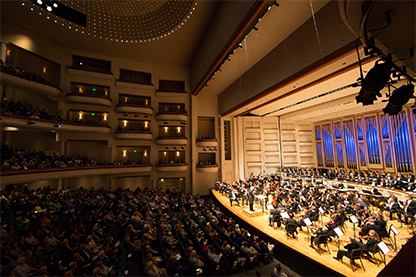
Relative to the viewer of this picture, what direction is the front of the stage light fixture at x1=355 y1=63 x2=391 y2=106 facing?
facing away from the viewer and to the left of the viewer

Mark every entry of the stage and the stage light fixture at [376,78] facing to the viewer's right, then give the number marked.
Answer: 0

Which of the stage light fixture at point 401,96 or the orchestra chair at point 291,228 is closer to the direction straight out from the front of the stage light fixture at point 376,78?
the orchestra chair

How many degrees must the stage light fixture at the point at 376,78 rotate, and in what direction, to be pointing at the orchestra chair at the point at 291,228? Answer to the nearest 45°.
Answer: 0° — it already faces it

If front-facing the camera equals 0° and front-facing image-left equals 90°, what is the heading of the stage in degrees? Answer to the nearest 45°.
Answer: approximately 45°

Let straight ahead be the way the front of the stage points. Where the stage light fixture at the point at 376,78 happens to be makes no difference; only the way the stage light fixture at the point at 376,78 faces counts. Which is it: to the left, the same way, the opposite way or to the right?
to the right

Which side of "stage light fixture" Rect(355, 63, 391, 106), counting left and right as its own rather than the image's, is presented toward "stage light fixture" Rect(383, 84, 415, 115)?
right
